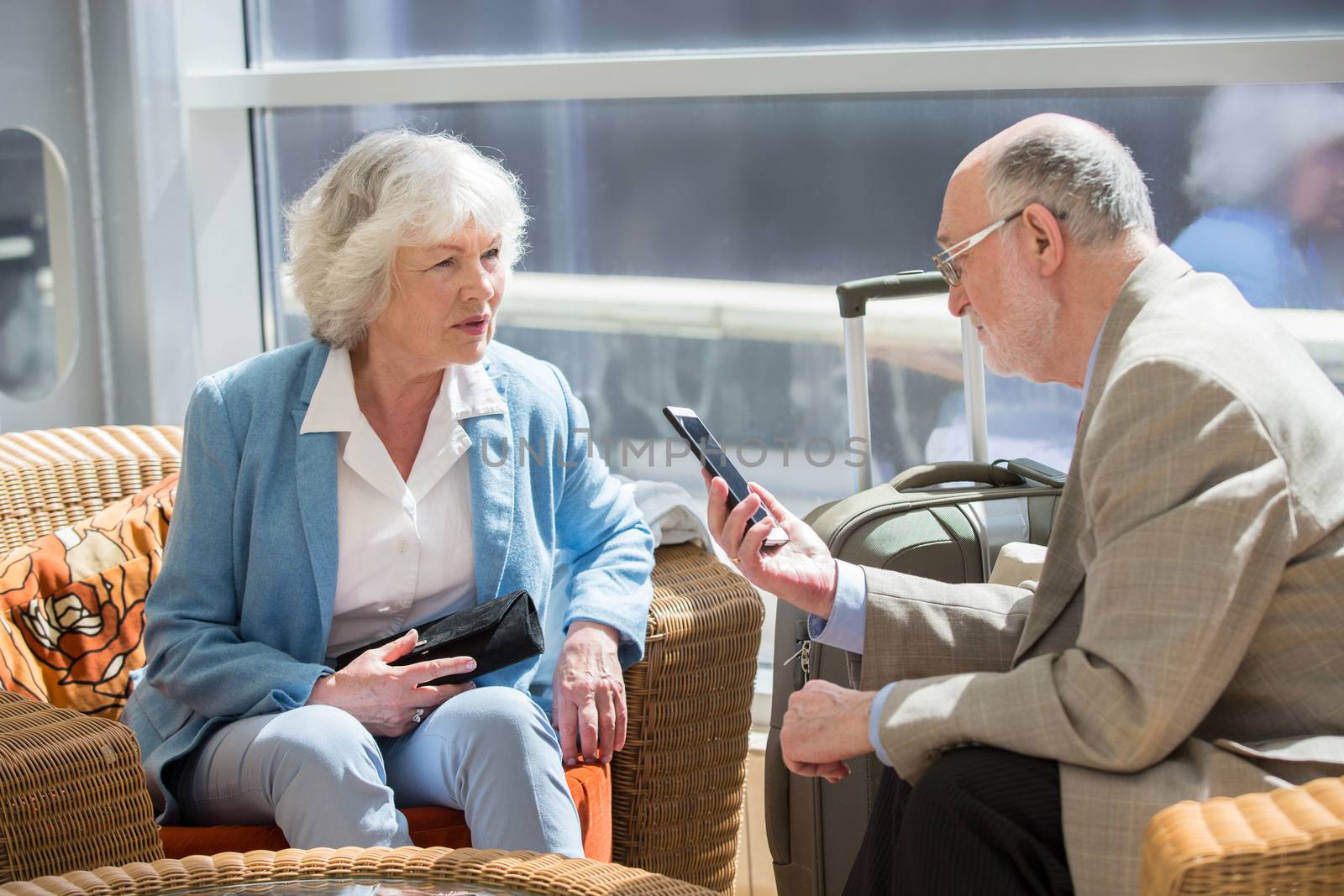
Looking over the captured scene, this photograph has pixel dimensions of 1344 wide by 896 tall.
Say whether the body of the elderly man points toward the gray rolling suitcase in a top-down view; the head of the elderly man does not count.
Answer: no

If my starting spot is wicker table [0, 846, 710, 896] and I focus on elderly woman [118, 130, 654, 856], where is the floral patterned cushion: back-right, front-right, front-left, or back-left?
front-left

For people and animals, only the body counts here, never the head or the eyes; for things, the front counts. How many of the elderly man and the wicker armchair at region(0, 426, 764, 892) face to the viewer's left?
1

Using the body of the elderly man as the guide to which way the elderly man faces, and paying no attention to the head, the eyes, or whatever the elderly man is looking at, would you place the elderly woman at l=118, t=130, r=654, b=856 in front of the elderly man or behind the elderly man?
in front

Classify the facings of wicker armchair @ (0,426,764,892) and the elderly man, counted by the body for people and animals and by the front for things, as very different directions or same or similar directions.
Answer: very different directions

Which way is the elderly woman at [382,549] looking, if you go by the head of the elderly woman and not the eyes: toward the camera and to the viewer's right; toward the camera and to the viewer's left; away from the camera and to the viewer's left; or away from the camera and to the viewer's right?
toward the camera and to the viewer's right

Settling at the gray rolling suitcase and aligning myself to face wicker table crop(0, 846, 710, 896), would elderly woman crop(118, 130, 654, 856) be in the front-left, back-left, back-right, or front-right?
front-right

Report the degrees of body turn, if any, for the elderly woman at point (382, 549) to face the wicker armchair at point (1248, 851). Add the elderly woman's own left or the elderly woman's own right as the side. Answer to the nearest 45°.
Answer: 0° — they already face it

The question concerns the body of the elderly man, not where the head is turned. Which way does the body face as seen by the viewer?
to the viewer's left

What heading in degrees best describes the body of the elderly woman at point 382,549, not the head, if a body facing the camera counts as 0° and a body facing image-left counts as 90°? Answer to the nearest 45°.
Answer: approximately 315°

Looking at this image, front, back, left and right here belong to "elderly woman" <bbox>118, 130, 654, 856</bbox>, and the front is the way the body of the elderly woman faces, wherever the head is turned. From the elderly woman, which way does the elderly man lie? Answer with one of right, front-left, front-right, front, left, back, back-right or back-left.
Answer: front

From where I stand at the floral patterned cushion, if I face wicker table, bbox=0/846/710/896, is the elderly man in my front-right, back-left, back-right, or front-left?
front-left

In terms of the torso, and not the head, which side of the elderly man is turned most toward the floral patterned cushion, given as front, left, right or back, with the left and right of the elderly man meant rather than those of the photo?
front

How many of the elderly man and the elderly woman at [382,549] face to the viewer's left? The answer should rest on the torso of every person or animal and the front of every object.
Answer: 1

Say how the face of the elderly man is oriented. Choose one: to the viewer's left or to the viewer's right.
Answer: to the viewer's left

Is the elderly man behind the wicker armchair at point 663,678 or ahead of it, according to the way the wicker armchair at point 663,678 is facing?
ahead

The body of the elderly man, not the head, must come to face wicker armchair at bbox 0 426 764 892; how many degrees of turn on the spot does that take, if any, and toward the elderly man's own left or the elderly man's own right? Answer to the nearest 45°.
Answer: approximately 45° to the elderly man's own right

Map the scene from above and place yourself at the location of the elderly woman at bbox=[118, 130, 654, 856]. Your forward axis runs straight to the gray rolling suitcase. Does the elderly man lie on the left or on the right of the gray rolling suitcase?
right
